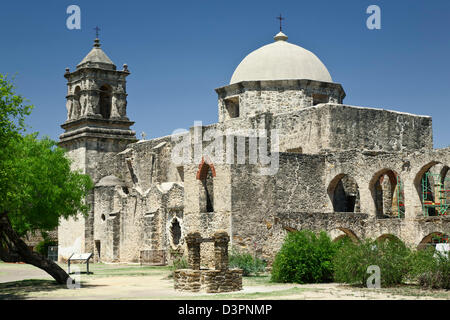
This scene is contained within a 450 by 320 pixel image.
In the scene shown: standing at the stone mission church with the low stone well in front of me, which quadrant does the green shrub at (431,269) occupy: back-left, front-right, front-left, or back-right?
front-left

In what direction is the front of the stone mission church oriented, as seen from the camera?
facing away from the viewer and to the left of the viewer

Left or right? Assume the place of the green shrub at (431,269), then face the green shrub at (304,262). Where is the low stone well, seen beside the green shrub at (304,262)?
left

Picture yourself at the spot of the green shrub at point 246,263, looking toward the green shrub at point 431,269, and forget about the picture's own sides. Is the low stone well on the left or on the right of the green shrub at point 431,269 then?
right

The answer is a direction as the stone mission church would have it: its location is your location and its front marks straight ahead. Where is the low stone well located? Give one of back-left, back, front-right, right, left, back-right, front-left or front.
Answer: back-left

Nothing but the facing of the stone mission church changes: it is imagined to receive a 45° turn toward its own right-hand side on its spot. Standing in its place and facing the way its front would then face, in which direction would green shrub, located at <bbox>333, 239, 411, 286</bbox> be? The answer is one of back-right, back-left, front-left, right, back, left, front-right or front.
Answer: back

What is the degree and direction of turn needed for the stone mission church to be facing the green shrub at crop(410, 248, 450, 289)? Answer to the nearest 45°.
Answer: approximately 135° to its left
